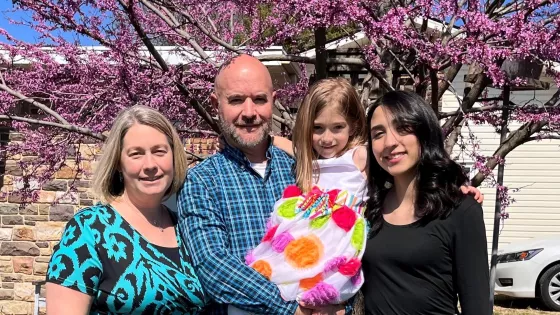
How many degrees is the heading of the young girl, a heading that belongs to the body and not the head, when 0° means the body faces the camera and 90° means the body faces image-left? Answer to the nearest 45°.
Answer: approximately 0°

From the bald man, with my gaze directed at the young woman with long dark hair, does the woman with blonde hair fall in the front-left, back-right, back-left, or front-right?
back-right

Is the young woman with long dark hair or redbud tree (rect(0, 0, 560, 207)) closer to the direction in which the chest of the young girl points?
the young woman with long dark hair

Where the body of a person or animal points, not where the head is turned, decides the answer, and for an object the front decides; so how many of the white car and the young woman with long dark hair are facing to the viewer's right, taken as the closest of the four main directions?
0

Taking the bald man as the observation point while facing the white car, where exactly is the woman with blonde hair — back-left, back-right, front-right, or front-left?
back-left

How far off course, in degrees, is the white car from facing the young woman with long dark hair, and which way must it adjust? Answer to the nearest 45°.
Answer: approximately 45° to its left

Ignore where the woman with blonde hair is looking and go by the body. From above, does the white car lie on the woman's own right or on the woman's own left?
on the woman's own left
